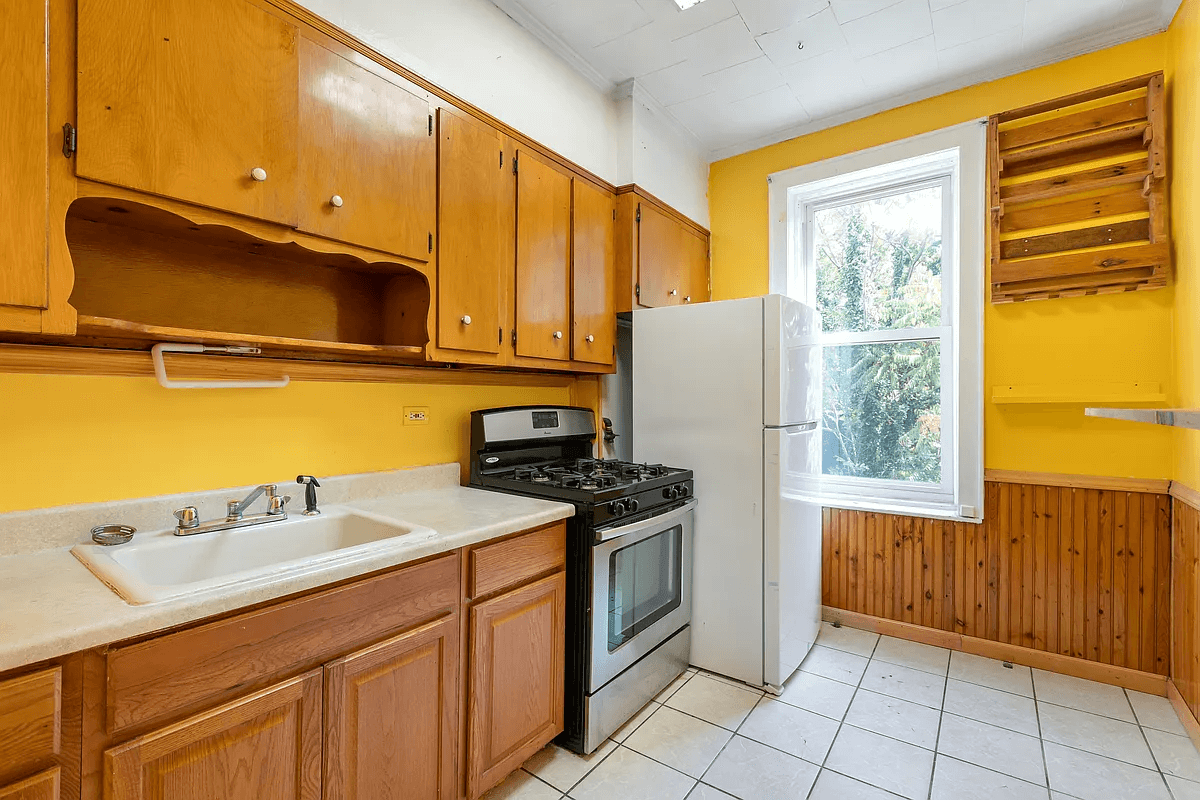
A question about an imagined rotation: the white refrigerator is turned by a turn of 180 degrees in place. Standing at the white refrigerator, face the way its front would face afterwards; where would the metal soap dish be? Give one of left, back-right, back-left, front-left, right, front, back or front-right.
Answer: front-left

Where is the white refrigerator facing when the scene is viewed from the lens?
facing to the right of the viewer

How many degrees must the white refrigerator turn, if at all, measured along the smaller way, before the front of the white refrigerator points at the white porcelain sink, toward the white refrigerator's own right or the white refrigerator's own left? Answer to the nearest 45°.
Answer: approximately 135° to the white refrigerator's own right
